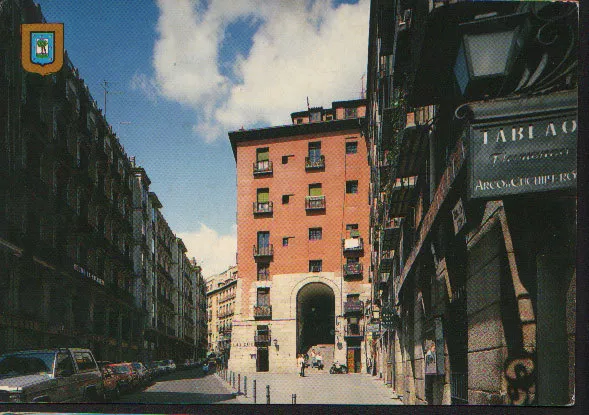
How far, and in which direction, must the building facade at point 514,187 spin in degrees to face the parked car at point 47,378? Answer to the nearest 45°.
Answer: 0° — it already faces it

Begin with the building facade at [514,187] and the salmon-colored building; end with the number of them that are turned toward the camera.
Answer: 1

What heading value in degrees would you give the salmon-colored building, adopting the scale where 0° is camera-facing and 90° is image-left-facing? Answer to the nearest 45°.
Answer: approximately 0°

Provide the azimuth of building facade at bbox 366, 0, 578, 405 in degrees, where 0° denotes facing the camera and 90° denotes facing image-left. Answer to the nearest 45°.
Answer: approximately 90°

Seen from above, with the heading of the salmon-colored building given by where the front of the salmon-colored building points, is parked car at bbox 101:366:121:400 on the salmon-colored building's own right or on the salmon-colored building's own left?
on the salmon-colored building's own right
